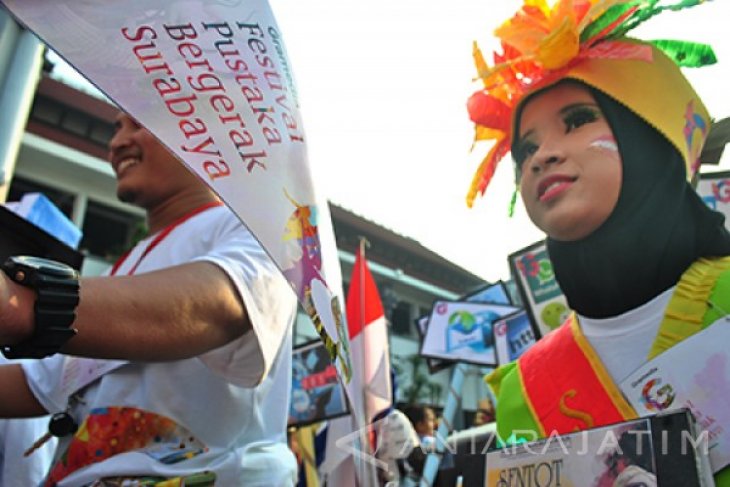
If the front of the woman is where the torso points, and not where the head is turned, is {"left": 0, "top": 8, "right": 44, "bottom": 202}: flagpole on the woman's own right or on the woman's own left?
on the woman's own right

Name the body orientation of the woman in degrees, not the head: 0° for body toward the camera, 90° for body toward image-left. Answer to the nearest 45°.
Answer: approximately 45°

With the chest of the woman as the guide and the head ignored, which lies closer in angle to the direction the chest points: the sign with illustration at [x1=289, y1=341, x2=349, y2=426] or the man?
the man

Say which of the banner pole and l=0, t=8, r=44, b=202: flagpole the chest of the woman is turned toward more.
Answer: the flagpole

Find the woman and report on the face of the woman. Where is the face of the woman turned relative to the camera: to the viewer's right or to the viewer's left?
to the viewer's left

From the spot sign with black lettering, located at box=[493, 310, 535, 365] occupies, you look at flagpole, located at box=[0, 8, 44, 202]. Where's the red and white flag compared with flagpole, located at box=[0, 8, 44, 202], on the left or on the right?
right

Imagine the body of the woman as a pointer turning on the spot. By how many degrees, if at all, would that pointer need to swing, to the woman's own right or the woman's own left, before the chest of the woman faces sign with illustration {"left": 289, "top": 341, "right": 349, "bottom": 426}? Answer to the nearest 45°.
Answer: approximately 90° to the woman's own right

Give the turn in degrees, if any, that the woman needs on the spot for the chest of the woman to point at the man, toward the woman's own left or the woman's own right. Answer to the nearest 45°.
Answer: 0° — they already face them

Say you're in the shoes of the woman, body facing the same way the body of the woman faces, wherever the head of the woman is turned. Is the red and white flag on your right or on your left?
on your right

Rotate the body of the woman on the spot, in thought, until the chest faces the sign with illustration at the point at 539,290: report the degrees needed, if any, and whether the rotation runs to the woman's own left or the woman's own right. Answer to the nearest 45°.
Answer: approximately 135° to the woman's own right
